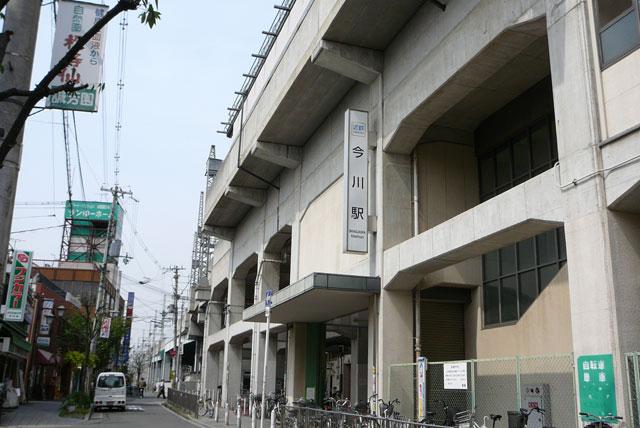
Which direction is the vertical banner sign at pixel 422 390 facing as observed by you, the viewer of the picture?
facing the viewer and to the left of the viewer

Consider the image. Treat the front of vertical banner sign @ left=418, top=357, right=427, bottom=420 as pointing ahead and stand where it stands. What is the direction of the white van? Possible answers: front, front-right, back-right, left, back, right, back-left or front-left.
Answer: right

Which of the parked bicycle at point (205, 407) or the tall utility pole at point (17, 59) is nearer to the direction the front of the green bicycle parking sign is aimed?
the tall utility pole

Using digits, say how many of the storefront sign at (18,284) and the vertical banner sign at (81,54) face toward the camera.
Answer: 2

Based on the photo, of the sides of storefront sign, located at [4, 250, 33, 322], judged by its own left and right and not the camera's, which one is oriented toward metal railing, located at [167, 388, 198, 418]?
left

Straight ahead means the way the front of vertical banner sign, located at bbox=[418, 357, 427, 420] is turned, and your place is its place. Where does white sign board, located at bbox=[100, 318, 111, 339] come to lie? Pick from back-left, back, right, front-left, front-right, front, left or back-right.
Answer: right

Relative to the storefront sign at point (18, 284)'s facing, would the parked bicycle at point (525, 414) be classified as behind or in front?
in front

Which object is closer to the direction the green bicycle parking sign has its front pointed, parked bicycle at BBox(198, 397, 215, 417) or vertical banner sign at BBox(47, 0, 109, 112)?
the vertical banner sign

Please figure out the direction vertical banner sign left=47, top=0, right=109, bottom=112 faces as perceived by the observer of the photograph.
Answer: facing the viewer

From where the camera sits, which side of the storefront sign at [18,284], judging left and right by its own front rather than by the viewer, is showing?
front

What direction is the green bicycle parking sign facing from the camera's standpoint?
toward the camera

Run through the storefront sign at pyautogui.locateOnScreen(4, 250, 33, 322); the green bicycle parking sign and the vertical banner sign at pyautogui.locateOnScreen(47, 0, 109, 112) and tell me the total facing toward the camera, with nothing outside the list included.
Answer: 3
